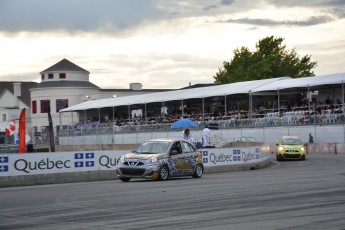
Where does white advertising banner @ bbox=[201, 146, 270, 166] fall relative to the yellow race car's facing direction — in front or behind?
in front

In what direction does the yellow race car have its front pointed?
toward the camera
